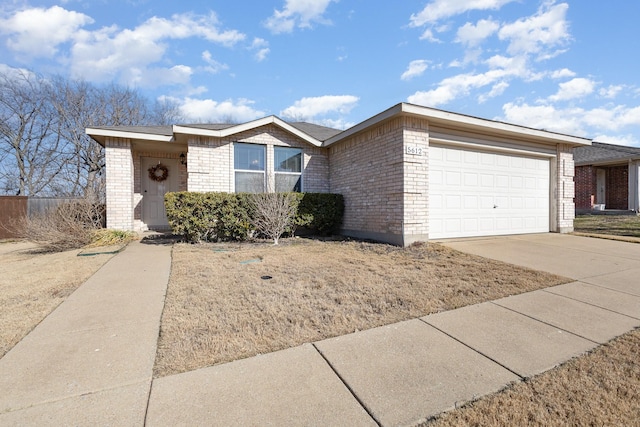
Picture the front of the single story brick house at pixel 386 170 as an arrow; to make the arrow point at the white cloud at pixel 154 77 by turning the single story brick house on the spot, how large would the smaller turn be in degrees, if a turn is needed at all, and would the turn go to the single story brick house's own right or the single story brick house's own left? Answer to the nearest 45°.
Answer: approximately 180°

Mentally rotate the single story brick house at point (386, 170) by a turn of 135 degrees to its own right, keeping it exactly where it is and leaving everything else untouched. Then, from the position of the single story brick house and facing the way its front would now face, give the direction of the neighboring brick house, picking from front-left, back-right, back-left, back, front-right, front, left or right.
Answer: back-right

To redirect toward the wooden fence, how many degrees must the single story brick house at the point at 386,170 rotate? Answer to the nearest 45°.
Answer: approximately 135° to its right

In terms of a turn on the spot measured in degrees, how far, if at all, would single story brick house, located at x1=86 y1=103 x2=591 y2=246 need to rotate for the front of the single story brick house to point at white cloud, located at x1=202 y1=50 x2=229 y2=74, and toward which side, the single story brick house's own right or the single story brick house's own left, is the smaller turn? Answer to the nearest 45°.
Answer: approximately 180°

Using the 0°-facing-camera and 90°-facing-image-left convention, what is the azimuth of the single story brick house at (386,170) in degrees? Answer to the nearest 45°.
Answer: approximately 315°

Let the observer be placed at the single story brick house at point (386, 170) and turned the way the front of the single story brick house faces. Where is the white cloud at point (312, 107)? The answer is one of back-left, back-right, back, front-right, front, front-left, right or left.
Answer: back-left

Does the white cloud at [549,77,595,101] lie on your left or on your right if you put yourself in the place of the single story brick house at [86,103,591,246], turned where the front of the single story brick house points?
on your left
